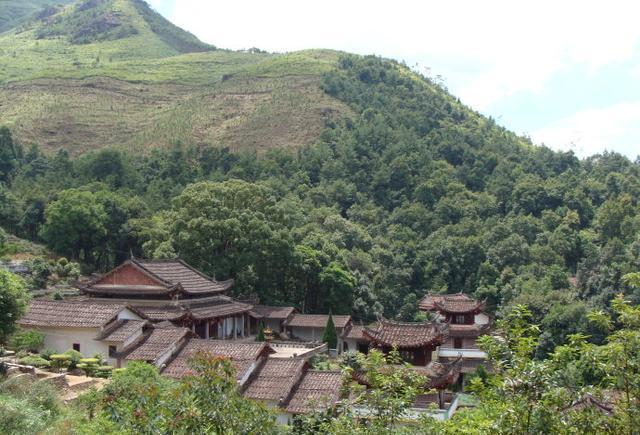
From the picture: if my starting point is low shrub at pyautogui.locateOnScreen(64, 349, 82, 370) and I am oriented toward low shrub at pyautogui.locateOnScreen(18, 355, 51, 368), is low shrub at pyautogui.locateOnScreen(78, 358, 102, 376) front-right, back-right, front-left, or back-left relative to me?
back-left

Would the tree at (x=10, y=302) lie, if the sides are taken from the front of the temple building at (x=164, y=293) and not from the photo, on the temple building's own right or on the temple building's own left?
on the temple building's own right

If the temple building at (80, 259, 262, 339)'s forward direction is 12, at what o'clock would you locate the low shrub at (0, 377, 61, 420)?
The low shrub is roughly at 2 o'clock from the temple building.

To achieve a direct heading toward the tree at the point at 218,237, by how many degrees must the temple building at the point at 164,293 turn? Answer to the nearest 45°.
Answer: approximately 135° to its left

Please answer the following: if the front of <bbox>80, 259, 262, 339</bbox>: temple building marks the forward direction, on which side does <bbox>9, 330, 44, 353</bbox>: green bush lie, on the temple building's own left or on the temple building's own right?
on the temple building's own right

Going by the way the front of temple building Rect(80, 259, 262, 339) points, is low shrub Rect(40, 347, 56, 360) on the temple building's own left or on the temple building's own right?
on the temple building's own right

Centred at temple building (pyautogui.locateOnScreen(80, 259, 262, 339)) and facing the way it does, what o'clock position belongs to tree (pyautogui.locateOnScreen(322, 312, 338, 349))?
The tree is roughly at 10 o'clock from the temple building.

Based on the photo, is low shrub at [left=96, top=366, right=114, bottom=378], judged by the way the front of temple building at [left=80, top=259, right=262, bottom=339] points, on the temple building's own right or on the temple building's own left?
on the temple building's own right

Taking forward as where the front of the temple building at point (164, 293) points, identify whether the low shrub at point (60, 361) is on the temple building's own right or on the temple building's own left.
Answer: on the temple building's own right

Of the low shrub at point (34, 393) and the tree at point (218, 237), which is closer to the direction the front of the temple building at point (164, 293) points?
the low shrub

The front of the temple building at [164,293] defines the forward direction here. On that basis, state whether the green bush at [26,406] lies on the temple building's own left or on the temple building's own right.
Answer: on the temple building's own right

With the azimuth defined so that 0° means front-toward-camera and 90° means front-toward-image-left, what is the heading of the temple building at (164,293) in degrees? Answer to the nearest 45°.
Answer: approximately 315°

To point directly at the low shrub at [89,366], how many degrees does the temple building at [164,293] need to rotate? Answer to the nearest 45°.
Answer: approximately 45° to its right
